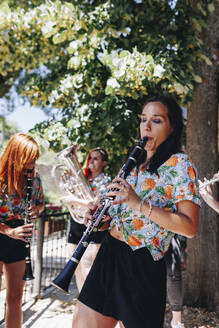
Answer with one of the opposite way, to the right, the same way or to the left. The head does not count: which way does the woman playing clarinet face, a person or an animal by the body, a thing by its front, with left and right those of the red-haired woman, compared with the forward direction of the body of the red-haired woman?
to the right

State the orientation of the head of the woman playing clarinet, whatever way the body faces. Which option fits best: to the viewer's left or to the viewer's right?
to the viewer's left

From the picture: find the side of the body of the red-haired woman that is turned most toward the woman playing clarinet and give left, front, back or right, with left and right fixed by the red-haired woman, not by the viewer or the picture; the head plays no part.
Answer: front

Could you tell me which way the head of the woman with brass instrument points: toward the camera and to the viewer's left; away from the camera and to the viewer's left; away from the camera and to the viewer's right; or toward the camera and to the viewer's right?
toward the camera and to the viewer's left

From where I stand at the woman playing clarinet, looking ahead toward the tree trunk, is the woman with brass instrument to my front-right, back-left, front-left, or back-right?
front-left

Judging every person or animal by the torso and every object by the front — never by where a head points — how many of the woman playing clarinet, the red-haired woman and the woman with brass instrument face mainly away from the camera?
0

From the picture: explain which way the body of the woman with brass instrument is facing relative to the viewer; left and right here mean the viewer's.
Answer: facing the viewer and to the left of the viewer

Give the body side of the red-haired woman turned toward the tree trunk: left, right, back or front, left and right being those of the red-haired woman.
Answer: left

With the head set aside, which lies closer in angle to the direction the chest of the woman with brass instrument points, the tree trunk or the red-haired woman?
the red-haired woman

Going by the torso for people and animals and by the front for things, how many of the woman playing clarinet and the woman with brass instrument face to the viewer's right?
0

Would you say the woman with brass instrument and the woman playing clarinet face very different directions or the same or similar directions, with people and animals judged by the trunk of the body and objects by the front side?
same or similar directions

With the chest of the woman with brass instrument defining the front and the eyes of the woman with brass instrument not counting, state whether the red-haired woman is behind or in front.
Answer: in front

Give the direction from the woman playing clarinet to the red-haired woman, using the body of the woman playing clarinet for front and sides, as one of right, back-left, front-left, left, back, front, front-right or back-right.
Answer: right

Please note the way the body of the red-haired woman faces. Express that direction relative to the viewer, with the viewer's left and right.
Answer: facing the viewer and to the right of the viewer

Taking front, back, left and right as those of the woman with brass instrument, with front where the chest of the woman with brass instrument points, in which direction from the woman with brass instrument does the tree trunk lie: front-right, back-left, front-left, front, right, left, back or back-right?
back-left

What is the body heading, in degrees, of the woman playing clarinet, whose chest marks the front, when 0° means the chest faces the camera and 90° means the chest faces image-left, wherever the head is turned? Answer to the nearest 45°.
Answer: approximately 45°
